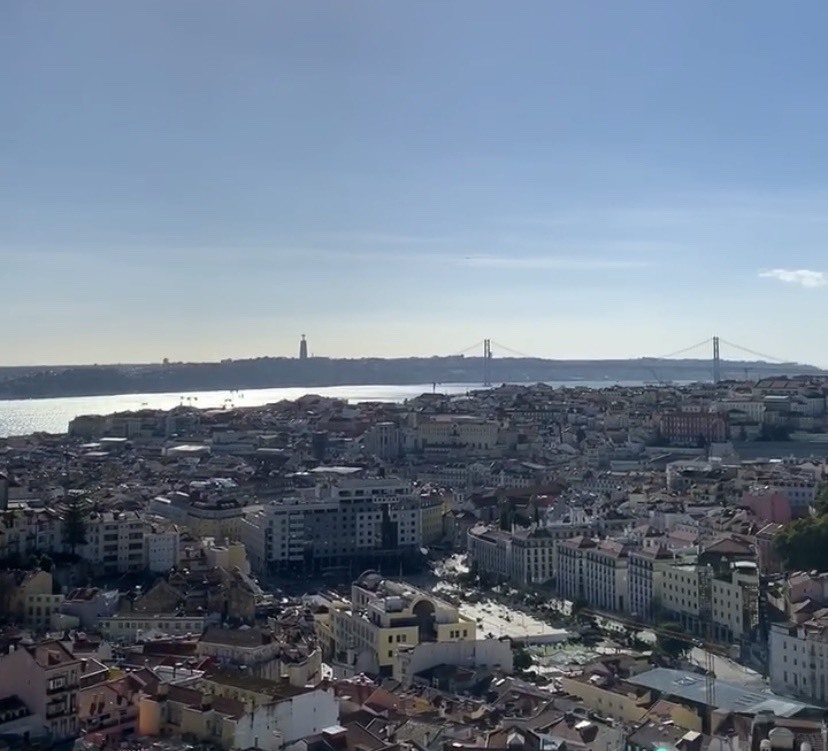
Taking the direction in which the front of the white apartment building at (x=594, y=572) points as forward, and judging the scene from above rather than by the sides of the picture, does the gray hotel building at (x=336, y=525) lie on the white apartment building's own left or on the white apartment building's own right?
on the white apartment building's own right

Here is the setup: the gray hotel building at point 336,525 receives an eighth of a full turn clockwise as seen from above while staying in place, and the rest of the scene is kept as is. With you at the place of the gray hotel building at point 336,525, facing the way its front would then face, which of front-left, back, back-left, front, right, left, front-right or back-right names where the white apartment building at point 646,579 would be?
left

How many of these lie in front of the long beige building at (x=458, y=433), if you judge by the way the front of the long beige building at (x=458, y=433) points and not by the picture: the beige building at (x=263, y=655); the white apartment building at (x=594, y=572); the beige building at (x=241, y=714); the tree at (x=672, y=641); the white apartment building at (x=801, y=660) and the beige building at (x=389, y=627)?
6

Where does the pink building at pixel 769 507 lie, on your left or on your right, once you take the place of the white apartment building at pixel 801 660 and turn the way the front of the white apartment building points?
on your right

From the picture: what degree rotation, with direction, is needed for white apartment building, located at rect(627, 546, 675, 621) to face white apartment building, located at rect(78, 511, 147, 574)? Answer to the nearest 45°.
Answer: approximately 45° to its right

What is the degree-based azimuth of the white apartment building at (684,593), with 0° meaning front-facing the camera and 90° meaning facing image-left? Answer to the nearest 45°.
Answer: approximately 45°

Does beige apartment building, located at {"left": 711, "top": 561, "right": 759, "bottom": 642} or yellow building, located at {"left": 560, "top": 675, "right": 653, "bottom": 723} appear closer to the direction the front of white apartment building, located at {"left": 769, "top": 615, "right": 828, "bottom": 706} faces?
the yellow building

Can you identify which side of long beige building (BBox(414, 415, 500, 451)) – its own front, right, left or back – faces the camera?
front

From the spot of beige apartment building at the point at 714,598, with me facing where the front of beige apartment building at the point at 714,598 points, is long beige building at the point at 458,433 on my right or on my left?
on my right

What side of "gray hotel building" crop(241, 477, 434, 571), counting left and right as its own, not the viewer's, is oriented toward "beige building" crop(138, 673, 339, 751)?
front

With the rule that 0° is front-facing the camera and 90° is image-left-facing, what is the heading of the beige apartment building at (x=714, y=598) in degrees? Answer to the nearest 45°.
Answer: approximately 45°

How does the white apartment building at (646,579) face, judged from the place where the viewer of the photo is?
facing the viewer and to the left of the viewer
